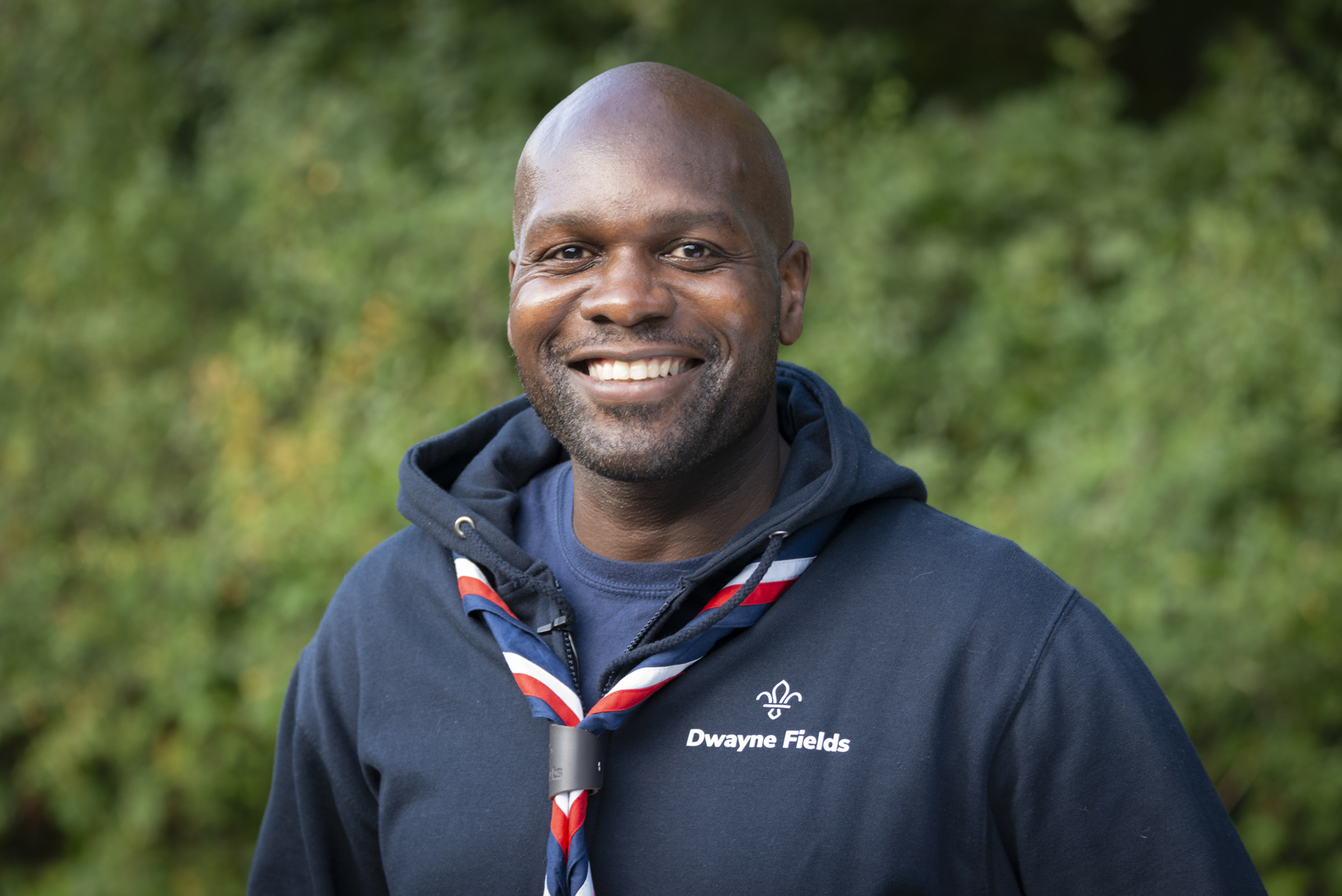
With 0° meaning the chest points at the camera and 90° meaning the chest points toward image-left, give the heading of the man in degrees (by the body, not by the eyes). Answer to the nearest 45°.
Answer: approximately 45°
